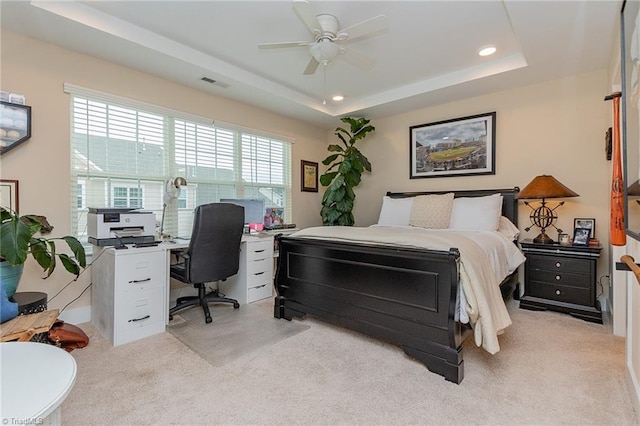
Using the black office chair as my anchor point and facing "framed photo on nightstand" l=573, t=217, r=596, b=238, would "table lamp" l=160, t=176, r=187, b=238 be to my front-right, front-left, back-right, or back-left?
back-left

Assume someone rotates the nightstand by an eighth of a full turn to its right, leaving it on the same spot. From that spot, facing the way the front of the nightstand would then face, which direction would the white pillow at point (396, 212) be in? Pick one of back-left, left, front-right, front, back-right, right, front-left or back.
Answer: front

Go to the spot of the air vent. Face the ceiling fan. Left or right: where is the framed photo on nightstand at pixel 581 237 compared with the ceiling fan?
left

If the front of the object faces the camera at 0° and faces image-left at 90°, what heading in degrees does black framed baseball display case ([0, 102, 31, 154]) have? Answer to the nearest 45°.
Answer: approximately 315°

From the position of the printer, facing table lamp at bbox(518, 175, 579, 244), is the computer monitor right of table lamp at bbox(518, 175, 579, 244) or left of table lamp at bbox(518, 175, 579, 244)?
left

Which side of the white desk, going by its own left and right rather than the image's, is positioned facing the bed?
front

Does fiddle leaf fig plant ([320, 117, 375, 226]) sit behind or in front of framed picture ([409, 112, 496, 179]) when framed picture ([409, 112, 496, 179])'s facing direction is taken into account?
in front

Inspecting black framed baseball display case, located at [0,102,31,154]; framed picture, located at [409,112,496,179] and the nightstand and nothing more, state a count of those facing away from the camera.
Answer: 0

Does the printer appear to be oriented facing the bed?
no

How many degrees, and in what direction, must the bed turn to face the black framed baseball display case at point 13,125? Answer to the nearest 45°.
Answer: approximately 45° to its right

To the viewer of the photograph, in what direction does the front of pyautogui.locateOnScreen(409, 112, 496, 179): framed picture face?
facing the viewer and to the left of the viewer

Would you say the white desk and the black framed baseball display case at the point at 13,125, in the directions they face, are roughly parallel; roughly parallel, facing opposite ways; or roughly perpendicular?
roughly parallel

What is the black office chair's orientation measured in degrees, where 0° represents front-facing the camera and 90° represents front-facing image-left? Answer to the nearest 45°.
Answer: approximately 135°

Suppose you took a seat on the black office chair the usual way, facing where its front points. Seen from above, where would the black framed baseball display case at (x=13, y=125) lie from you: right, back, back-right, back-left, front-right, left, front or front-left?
front-left

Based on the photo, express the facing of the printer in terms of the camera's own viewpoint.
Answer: facing the viewer and to the right of the viewer

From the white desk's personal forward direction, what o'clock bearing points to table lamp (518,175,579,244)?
The table lamp is roughly at 11 o'clock from the white desk.
